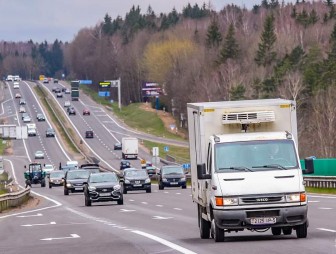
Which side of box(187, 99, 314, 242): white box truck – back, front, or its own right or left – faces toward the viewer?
front

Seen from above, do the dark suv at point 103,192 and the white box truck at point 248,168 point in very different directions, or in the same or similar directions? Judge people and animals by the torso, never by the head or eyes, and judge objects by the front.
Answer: same or similar directions

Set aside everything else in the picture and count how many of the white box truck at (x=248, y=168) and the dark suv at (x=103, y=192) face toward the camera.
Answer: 2

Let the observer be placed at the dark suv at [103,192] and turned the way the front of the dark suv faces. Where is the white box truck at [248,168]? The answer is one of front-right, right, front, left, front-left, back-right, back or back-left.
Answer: front

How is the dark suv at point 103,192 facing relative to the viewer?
toward the camera

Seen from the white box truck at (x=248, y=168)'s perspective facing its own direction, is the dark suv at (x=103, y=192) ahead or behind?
behind
